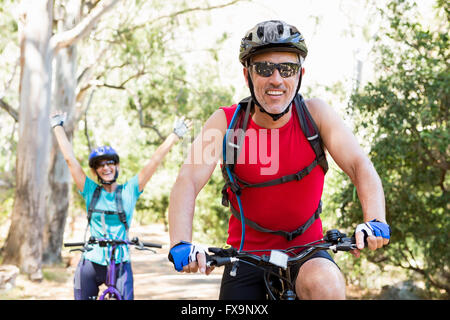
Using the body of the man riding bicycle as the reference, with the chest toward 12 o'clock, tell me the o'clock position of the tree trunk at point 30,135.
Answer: The tree trunk is roughly at 5 o'clock from the man riding bicycle.

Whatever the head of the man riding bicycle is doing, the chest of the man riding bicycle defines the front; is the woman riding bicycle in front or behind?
behind

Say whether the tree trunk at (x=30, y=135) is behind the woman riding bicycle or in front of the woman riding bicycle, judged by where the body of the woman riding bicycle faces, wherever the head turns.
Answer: behind

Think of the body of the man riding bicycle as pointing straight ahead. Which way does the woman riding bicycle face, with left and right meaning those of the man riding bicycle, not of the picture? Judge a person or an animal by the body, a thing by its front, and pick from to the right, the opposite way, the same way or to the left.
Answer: the same way

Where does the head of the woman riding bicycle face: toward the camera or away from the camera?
toward the camera

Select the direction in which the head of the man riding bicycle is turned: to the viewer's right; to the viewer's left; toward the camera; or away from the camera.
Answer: toward the camera

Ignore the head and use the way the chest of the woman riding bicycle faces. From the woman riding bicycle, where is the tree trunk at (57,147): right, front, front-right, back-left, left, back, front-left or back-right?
back

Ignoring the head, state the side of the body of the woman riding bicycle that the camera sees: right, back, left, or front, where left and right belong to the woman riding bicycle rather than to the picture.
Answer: front

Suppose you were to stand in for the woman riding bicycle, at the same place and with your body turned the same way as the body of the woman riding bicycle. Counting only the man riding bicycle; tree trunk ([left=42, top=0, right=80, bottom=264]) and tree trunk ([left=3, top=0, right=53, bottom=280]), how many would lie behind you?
2

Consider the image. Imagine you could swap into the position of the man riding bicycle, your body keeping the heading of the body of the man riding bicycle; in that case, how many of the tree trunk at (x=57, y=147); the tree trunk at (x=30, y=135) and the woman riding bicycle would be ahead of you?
0

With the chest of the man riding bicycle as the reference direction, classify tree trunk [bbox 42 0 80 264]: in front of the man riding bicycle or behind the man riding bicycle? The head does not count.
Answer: behind

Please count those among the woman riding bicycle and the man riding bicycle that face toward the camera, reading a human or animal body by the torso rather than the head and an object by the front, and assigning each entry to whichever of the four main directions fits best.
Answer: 2

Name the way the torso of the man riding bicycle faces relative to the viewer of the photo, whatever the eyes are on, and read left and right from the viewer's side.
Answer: facing the viewer
